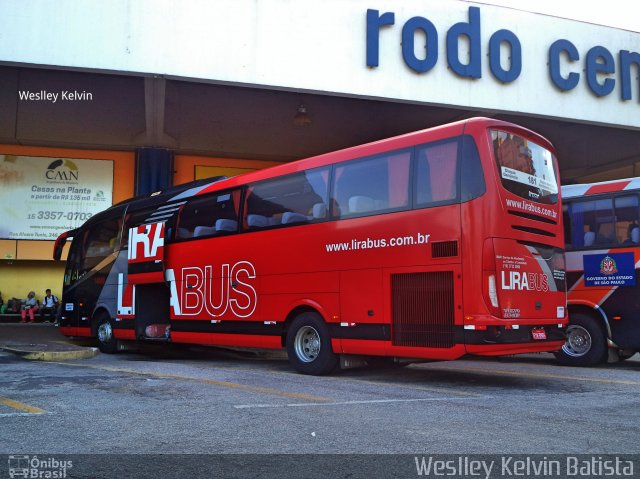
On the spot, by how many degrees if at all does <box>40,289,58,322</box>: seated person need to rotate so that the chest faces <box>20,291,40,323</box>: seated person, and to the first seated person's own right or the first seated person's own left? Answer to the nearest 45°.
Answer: approximately 90° to the first seated person's own right

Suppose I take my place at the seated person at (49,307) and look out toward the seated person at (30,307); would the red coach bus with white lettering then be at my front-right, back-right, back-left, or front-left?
back-left

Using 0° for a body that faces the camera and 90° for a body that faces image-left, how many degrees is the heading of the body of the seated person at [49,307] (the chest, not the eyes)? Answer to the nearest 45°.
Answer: approximately 0°

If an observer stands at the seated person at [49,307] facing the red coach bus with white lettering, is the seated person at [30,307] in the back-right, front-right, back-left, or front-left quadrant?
back-right

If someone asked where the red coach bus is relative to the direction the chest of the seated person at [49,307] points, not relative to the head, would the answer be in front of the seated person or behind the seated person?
in front

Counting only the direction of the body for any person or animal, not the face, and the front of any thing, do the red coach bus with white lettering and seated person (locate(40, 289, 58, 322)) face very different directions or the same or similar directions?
very different directions

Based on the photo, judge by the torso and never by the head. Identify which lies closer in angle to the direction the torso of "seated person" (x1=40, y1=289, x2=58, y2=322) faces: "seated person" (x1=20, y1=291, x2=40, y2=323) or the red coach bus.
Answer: the red coach bus

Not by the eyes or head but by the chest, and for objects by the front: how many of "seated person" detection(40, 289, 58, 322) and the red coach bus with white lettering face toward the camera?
1

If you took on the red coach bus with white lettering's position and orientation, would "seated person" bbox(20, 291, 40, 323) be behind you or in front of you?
in front

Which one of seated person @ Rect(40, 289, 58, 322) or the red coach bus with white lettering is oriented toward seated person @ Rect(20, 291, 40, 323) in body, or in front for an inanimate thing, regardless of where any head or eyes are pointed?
the red coach bus with white lettering

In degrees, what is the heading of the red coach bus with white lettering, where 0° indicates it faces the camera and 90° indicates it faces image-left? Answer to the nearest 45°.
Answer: approximately 135°
